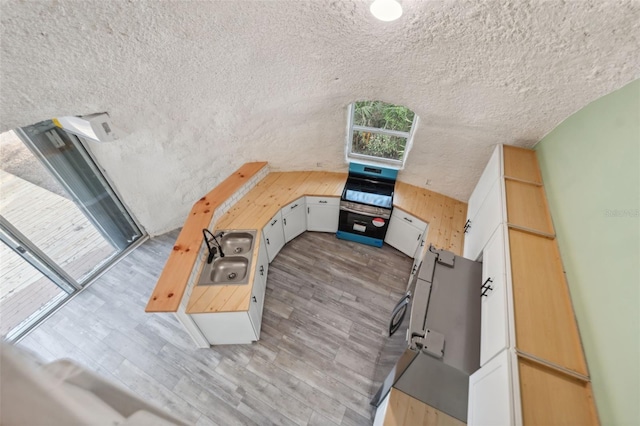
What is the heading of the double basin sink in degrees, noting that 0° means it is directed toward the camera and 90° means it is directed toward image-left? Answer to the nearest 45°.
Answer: approximately 270°

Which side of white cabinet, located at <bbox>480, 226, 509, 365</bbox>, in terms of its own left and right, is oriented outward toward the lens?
left

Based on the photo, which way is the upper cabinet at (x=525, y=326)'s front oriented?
to the viewer's left

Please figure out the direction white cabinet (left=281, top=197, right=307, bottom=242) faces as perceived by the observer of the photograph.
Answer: facing the viewer and to the right of the viewer

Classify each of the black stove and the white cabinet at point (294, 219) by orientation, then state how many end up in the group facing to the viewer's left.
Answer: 0

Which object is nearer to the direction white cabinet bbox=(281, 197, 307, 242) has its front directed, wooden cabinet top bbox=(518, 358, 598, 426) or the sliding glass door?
the wooden cabinet top

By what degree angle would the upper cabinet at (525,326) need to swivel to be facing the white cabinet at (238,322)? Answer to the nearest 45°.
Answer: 0° — it already faces it

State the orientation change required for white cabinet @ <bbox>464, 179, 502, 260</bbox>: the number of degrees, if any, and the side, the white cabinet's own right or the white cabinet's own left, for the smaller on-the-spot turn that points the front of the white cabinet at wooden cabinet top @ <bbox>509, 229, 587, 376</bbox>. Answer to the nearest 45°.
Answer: approximately 90° to the white cabinet's own left

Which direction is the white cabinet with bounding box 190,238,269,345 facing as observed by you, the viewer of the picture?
facing to the right of the viewer

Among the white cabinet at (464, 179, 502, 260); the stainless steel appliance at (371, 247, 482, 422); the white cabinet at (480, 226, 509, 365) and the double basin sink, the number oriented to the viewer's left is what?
3

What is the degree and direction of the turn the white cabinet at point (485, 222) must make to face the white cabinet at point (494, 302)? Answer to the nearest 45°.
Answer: approximately 90° to its left

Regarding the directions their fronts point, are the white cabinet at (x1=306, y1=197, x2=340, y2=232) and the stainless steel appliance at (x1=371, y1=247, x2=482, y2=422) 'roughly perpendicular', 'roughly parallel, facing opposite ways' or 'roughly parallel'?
roughly perpendicular

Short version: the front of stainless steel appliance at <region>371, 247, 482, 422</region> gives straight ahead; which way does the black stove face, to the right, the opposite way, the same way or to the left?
to the left

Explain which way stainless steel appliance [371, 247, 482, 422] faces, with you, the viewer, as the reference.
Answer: facing to the left of the viewer
